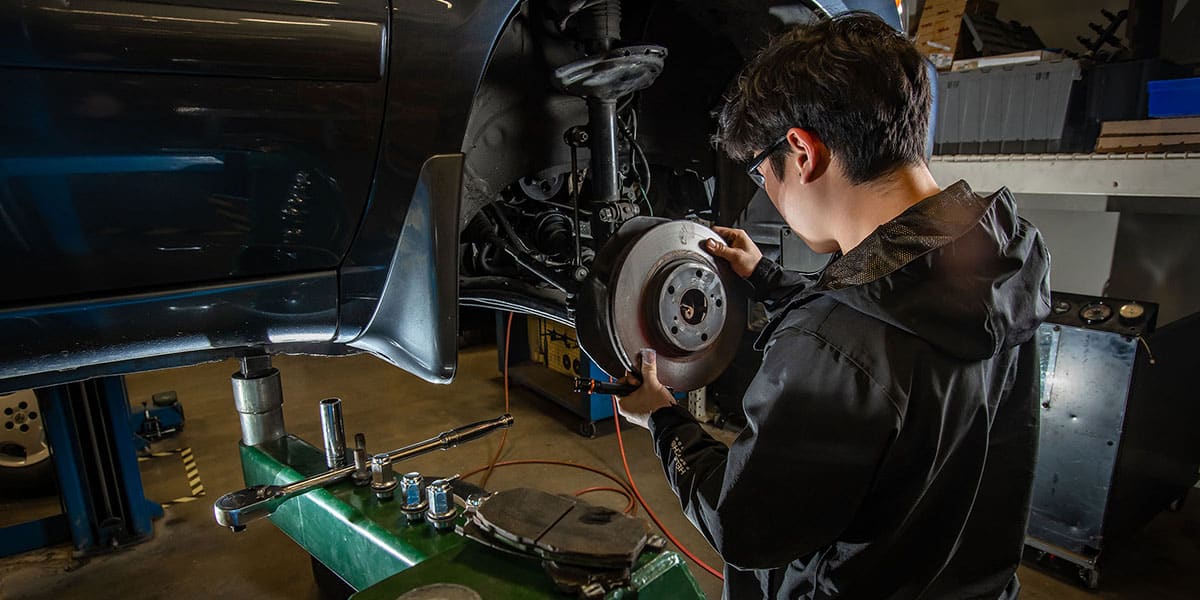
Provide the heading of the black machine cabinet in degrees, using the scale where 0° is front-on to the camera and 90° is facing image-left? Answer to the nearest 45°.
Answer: approximately 45°

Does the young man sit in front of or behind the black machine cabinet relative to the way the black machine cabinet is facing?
in front

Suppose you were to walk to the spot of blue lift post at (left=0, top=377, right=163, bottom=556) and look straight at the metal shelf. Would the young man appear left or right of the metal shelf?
right

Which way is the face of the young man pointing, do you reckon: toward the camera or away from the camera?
away from the camera

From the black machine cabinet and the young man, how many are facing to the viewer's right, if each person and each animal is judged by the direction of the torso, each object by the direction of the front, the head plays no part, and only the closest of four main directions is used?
0

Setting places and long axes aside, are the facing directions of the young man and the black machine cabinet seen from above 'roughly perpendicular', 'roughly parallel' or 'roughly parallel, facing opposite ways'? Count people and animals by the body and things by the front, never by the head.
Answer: roughly perpendicular

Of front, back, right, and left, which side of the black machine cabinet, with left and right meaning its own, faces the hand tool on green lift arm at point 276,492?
front

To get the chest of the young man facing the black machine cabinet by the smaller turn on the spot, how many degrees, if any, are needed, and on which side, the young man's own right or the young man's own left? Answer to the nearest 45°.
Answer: approximately 90° to the young man's own right

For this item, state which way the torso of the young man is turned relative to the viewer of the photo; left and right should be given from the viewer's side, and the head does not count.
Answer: facing away from the viewer and to the left of the viewer
